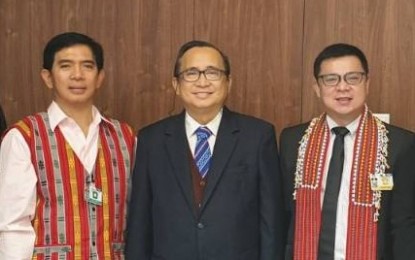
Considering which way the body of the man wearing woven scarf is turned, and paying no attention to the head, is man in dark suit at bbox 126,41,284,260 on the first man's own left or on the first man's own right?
on the first man's own right

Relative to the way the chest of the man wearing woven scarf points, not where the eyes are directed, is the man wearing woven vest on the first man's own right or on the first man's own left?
on the first man's own right

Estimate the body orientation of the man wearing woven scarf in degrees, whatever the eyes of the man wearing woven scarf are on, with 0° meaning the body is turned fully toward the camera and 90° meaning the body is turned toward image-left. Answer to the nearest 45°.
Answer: approximately 0°

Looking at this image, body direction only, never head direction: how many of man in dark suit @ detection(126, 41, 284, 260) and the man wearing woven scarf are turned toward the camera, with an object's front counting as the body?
2

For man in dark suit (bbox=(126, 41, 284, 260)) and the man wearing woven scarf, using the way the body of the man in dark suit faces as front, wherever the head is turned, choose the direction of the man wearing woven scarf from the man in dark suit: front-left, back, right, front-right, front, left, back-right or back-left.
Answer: left

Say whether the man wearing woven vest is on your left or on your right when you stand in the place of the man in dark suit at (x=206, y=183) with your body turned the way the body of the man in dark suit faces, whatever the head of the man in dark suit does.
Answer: on your right

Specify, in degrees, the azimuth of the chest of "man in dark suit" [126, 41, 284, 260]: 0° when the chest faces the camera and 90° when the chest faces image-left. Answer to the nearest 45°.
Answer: approximately 0°
